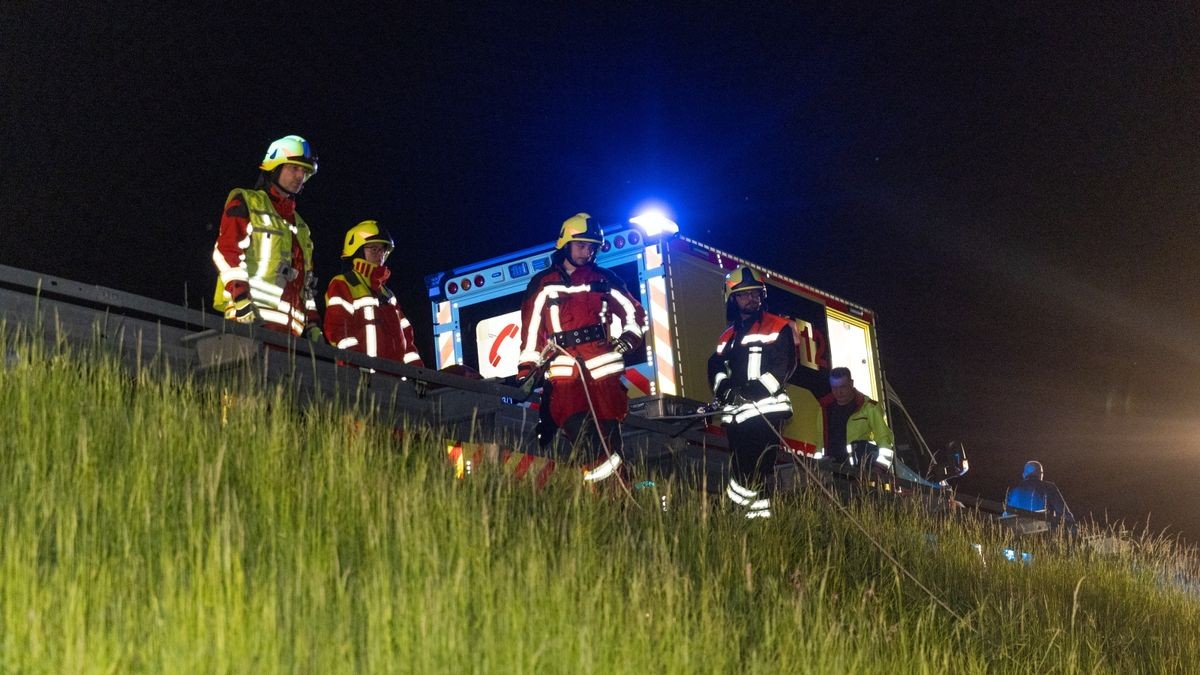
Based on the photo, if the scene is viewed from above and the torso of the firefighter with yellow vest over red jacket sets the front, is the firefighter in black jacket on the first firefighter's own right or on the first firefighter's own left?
on the first firefighter's own left

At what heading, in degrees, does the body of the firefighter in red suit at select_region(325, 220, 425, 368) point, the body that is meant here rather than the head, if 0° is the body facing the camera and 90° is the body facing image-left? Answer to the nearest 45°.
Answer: approximately 315°

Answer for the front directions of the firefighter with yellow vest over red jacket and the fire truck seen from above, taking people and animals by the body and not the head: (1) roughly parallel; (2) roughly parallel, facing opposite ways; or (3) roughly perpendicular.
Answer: roughly perpendicular

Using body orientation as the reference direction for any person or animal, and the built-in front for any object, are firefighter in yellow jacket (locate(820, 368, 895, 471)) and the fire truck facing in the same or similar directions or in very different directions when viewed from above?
very different directions

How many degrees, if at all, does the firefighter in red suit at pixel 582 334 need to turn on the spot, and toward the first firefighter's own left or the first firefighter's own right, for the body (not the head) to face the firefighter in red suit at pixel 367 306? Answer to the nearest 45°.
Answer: approximately 90° to the first firefighter's own right

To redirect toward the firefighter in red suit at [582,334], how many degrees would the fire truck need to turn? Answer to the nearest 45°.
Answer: approximately 135° to its right

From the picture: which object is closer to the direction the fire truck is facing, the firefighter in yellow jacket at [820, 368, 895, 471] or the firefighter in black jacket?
the firefighter in yellow jacket

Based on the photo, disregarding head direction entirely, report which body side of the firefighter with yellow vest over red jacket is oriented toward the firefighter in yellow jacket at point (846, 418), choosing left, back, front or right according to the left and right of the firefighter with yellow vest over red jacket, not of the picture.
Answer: left

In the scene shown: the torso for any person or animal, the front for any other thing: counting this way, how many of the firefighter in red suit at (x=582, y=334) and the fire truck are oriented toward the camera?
1

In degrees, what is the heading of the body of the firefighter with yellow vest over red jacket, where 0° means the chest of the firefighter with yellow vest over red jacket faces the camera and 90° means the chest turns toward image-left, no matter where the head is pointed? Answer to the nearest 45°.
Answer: approximately 315°
